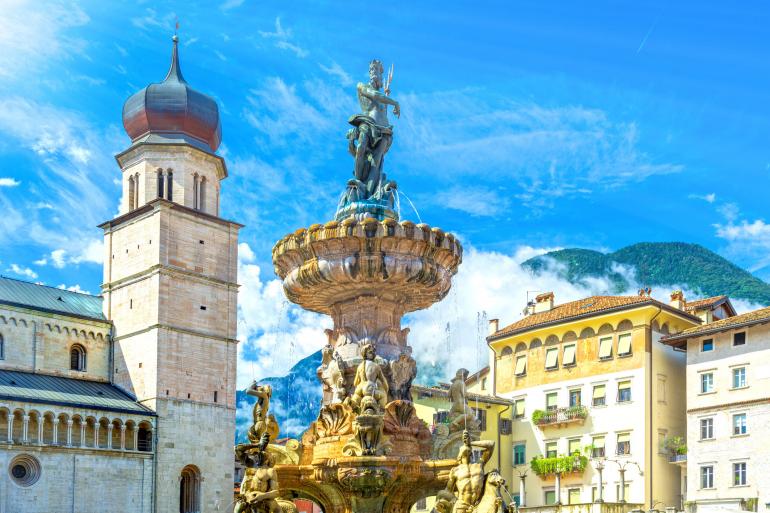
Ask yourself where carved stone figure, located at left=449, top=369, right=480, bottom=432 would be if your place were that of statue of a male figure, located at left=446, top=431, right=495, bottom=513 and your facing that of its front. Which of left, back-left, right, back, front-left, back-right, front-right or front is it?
back

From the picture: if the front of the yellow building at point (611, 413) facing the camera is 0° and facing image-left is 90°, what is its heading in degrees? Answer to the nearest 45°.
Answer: approximately 45°

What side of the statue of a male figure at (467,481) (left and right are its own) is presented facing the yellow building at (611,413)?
back

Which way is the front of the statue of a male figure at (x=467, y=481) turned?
toward the camera

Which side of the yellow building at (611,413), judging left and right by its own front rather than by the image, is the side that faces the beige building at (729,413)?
left

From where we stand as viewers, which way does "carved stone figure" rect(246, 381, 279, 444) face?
facing the viewer and to the left of the viewer

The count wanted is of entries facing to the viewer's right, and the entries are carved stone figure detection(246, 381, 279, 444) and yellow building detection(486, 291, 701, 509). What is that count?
0

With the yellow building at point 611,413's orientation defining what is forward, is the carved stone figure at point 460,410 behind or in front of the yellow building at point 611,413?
in front
